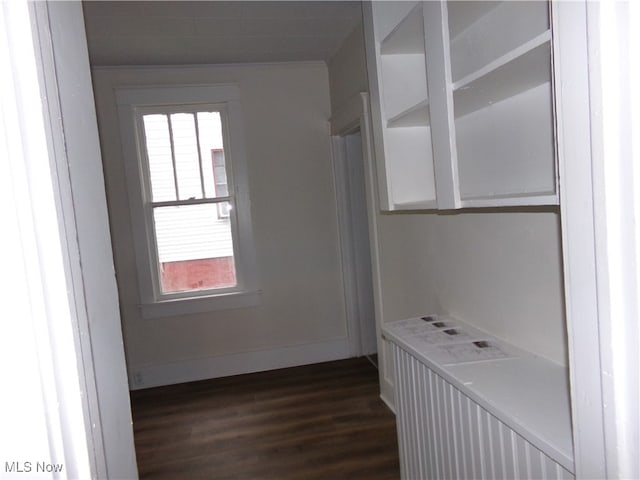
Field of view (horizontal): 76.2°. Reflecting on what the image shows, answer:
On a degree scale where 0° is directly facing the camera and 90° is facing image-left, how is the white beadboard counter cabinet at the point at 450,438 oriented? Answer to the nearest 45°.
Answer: approximately 45°

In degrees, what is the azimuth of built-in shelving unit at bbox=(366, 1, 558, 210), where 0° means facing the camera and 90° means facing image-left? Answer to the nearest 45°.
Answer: approximately 45°
